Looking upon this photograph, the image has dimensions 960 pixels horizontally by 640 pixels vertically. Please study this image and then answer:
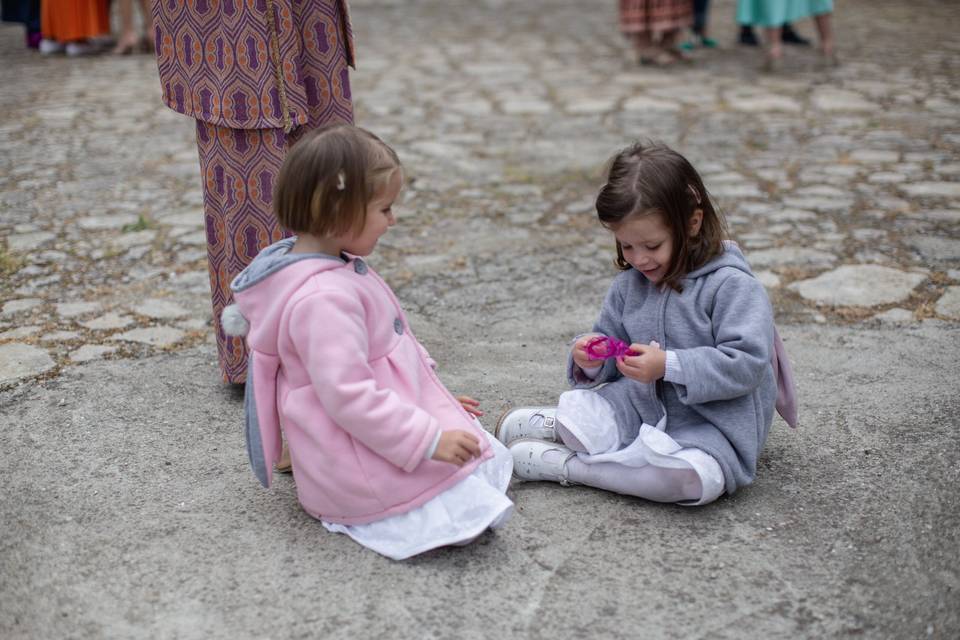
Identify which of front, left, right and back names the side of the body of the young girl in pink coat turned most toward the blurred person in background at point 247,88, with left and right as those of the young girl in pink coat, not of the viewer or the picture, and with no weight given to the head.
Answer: left

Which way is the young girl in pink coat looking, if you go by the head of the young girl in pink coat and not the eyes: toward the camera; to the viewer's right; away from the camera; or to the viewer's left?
to the viewer's right

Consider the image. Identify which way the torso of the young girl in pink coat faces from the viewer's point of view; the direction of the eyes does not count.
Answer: to the viewer's right

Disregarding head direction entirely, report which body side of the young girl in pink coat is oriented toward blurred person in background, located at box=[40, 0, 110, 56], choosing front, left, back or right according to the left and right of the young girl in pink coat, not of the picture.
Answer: left

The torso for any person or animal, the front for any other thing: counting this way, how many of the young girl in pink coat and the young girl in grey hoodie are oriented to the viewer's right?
1

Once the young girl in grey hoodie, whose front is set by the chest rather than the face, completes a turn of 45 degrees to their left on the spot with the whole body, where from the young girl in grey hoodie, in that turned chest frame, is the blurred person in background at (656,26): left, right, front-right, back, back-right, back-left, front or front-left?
back

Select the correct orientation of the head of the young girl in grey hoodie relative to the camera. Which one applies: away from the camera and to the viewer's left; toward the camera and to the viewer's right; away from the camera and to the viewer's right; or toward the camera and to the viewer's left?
toward the camera and to the viewer's left

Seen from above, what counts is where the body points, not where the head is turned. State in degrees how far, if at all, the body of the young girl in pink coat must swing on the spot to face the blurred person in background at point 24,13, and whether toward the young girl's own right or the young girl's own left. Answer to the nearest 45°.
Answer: approximately 90° to the young girl's own left
